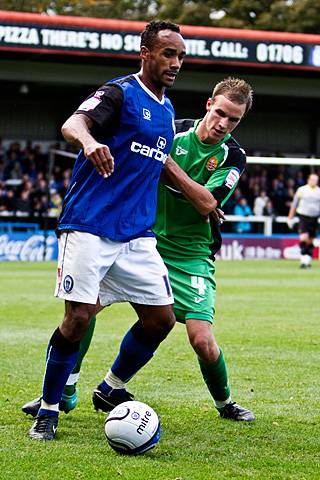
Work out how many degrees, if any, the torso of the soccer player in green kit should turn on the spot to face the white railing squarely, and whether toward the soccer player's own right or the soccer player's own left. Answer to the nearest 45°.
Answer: approximately 180°

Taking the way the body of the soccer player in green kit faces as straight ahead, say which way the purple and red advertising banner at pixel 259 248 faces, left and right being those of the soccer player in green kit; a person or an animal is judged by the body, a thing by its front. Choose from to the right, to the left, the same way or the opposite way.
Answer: the same way

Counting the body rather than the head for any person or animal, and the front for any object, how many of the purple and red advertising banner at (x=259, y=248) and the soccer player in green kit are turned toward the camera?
2

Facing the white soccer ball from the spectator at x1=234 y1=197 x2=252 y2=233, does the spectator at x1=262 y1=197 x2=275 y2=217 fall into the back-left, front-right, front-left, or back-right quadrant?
back-left

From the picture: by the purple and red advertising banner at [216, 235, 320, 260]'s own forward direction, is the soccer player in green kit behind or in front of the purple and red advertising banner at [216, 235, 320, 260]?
in front

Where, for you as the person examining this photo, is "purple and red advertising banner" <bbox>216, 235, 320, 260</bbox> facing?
facing the viewer

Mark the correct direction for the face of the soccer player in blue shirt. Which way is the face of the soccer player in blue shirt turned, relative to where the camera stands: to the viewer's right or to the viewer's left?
to the viewer's right

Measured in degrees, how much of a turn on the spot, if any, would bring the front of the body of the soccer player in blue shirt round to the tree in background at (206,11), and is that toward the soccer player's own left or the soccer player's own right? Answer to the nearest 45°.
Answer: approximately 135° to the soccer player's own left

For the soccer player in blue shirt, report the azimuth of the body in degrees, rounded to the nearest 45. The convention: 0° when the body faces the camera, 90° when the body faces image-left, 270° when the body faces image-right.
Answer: approximately 315°

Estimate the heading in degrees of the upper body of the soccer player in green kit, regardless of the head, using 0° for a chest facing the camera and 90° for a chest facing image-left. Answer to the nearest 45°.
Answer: approximately 0°

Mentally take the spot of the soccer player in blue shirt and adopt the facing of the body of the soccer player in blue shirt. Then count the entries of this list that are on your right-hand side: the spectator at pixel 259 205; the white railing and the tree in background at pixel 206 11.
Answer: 0

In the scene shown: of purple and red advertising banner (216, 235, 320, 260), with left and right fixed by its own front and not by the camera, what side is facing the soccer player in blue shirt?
front

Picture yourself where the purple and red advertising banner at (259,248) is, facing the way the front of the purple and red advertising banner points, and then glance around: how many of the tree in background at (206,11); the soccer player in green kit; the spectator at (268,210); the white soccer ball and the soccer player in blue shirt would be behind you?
2

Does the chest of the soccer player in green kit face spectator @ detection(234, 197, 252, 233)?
no

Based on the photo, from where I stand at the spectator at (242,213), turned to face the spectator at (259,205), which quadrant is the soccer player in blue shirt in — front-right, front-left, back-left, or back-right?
back-right
